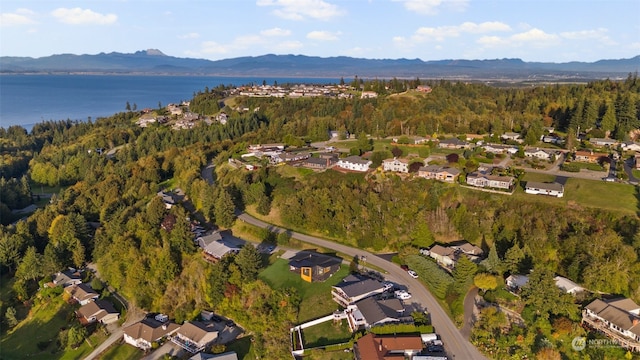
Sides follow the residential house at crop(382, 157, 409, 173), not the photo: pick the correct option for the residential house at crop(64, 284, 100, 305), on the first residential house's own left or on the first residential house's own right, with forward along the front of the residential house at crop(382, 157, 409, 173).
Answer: on the first residential house's own right

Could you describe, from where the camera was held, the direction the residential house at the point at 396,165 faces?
facing the viewer

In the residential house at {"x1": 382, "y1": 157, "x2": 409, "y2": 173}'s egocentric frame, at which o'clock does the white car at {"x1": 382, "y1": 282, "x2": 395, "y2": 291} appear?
The white car is roughly at 12 o'clock from the residential house.

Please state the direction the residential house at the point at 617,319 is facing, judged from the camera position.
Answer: facing the viewer and to the left of the viewer

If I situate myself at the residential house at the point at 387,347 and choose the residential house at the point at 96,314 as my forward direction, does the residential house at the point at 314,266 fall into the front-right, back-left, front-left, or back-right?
front-right

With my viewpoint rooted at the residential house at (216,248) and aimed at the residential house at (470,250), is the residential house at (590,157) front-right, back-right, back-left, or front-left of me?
front-left

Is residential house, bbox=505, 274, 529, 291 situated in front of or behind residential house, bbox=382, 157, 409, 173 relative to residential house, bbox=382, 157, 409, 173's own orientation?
in front

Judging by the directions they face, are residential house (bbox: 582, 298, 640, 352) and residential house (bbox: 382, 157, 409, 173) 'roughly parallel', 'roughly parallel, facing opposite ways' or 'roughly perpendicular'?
roughly perpendicular

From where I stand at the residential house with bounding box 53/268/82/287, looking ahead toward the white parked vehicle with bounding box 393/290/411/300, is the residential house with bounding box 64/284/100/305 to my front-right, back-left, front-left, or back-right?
front-right
